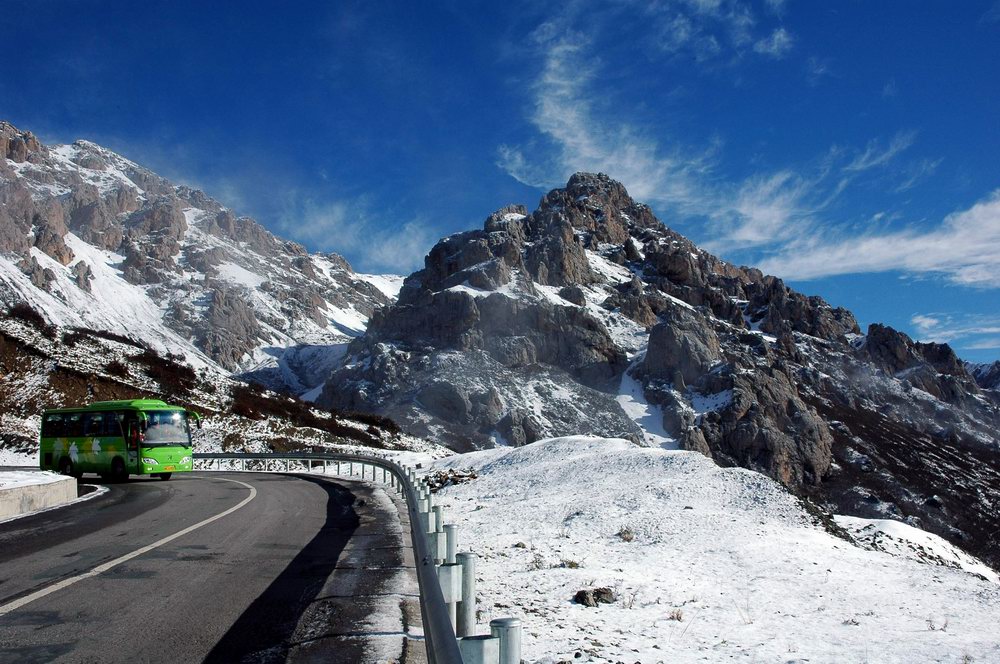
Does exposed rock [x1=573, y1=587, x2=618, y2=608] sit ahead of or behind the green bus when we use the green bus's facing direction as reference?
ahead

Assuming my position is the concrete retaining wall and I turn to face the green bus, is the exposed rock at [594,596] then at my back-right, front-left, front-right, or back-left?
back-right

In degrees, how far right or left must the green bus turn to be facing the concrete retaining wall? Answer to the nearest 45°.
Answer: approximately 45° to its right

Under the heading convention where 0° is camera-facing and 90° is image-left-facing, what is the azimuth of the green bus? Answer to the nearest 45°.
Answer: approximately 315°
